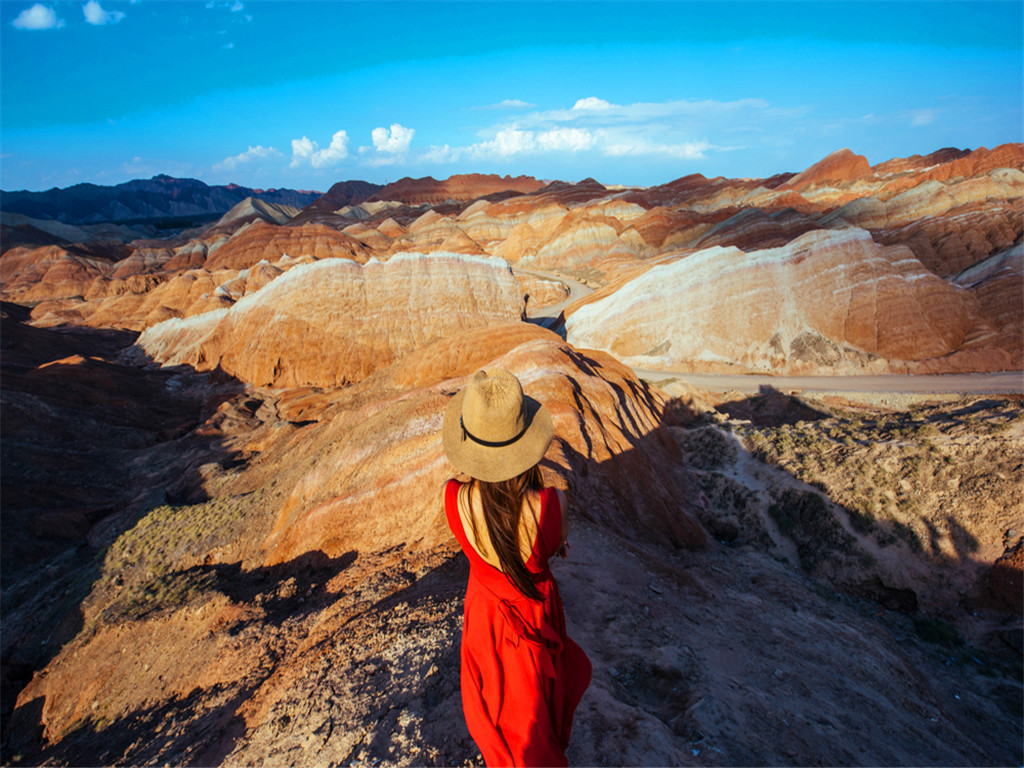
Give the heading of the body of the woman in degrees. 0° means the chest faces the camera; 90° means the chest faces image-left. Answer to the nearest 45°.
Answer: approximately 180°

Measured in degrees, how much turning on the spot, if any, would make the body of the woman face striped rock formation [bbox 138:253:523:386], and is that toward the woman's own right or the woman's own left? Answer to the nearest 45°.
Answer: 0° — they already face it

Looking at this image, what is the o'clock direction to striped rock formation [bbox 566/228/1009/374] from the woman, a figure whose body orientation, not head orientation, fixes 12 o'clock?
The striped rock formation is roughly at 1 o'clock from the woman.
